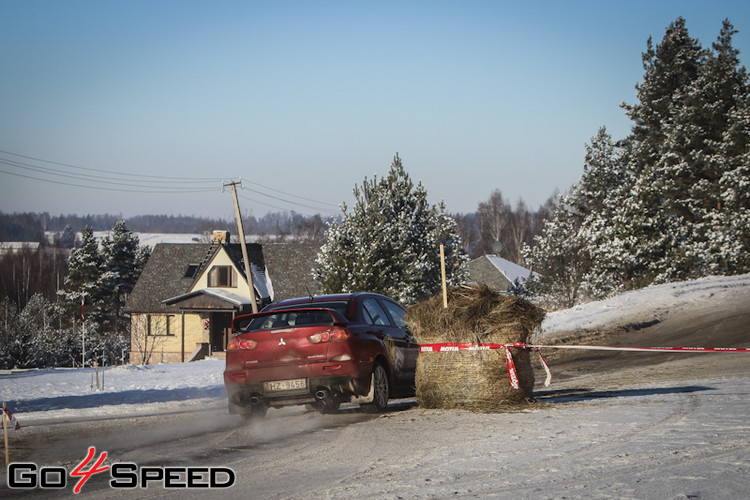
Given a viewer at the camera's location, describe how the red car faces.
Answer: facing away from the viewer and to the right of the viewer

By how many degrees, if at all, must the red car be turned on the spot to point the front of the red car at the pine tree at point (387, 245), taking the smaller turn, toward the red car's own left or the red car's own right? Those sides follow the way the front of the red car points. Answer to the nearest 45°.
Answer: approximately 45° to the red car's own left

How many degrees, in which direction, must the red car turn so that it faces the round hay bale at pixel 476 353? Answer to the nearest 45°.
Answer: approximately 45° to its right
